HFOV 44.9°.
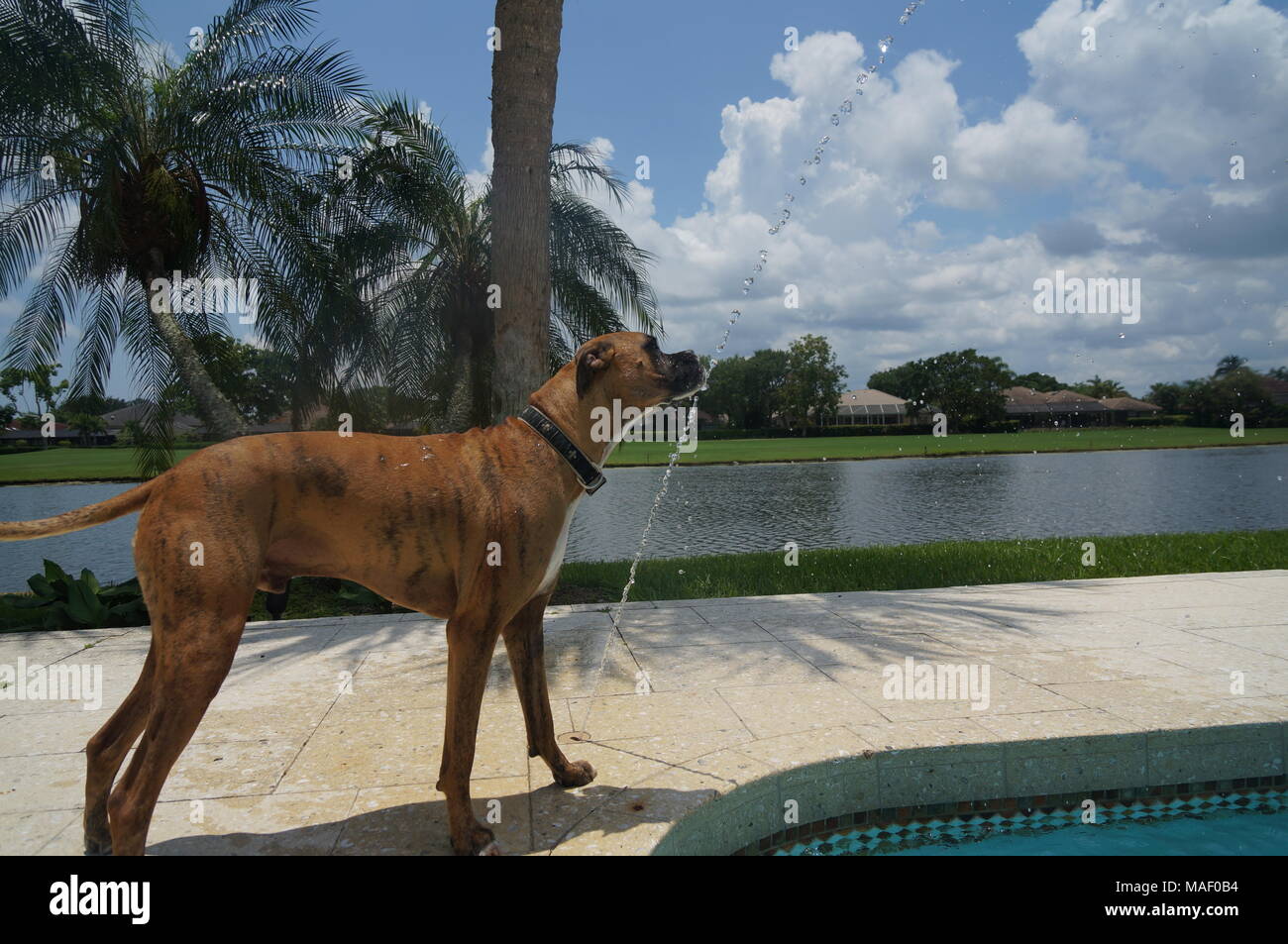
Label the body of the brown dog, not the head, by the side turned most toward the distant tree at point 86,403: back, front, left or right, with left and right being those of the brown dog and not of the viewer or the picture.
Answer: left

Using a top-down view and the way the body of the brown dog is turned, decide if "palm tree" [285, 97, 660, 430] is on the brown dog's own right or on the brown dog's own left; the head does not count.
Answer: on the brown dog's own left

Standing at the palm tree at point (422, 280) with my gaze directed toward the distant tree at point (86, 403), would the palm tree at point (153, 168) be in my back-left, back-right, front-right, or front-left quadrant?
front-left

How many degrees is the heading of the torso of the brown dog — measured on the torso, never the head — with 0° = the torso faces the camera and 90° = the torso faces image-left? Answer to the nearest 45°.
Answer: approximately 270°
